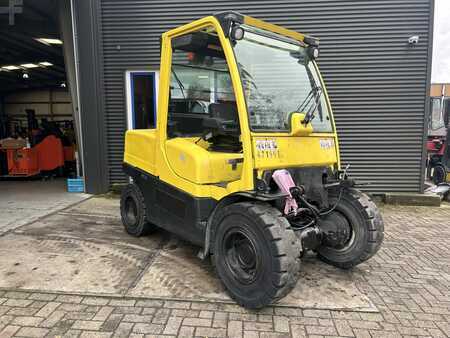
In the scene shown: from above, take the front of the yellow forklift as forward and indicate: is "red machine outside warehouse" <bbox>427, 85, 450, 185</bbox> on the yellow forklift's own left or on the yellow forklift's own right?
on the yellow forklift's own left

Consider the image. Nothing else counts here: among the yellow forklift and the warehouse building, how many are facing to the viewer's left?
0

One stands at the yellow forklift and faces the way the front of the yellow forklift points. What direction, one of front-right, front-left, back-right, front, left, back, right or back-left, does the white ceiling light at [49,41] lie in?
back

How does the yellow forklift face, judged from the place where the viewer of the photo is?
facing the viewer and to the right of the viewer

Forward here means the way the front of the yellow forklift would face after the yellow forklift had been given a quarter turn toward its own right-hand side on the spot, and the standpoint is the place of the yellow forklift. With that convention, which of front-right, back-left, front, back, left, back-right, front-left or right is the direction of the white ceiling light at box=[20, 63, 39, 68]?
right

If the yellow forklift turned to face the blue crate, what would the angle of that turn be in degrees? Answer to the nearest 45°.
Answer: approximately 180°

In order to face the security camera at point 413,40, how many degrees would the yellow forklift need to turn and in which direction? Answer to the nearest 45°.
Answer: approximately 90° to its left
